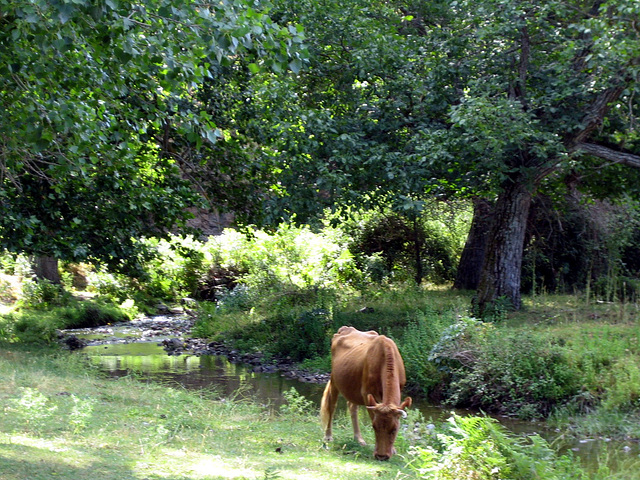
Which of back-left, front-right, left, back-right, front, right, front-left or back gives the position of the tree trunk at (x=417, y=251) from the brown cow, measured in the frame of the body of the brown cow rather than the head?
back-left

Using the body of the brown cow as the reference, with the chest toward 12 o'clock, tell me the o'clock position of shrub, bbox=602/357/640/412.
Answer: The shrub is roughly at 9 o'clock from the brown cow.

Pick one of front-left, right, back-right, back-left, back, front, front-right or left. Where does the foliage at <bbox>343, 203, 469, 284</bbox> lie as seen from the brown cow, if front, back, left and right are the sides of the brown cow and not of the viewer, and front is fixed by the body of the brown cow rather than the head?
back-left

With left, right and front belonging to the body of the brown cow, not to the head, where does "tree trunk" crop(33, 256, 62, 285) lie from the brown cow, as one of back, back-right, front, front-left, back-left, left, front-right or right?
back

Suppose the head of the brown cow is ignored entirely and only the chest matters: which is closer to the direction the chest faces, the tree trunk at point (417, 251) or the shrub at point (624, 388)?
the shrub

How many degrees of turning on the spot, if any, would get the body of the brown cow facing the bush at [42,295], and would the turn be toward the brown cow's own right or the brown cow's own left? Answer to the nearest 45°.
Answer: approximately 180°

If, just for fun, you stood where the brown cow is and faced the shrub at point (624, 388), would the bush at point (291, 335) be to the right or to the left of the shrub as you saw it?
left

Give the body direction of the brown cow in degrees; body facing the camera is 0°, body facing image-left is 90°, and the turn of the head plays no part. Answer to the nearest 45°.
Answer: approximately 315°

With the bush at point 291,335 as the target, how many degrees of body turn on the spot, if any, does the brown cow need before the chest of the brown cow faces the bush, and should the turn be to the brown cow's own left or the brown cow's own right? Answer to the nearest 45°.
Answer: approximately 135° to the brown cow's own left

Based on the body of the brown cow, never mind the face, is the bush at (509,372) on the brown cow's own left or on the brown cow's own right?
on the brown cow's own left

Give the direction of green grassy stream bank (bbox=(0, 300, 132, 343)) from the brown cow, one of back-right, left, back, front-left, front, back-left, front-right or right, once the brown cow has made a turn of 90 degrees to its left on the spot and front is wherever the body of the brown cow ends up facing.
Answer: left

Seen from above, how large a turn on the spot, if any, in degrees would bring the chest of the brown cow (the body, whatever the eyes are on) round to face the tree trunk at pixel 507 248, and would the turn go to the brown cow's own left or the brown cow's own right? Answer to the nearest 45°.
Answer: approximately 135° to the brown cow's own left

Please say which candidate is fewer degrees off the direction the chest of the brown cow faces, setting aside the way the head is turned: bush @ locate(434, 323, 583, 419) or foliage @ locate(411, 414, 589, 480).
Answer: the foliage

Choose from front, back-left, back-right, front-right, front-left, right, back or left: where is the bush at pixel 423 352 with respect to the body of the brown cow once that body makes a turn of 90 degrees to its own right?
back-right

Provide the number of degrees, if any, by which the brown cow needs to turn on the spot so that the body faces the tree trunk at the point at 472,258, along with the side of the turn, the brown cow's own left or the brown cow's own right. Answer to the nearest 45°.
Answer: approximately 135° to the brown cow's own left
